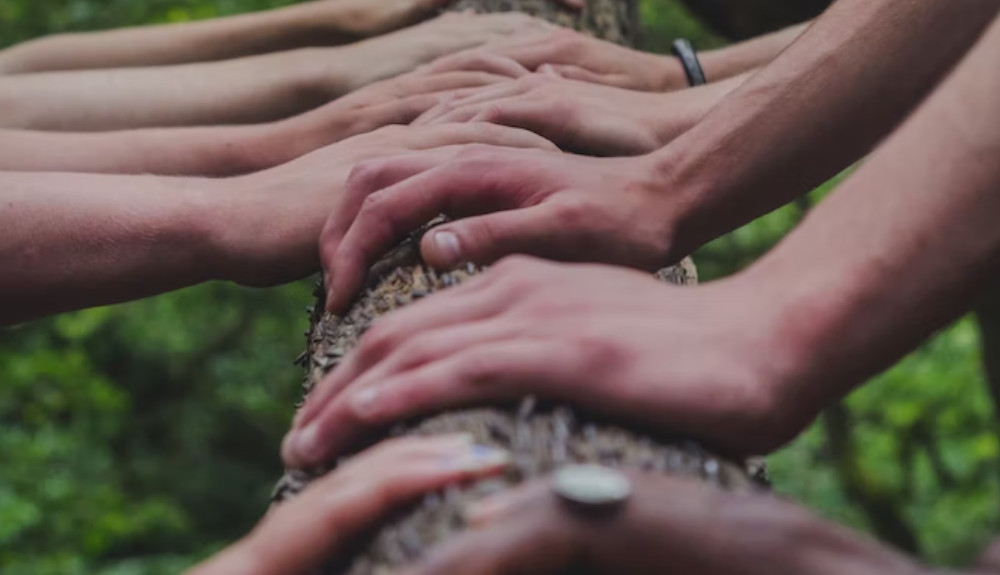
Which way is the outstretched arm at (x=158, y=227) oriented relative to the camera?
to the viewer's right

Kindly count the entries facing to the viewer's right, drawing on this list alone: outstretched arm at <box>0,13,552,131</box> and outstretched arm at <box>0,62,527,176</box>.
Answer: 2

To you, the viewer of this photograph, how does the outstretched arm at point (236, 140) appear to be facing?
facing to the right of the viewer

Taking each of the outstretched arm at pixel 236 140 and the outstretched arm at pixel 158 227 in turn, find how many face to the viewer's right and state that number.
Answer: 2

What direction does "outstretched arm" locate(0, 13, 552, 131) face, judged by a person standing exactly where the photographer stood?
facing to the right of the viewer
